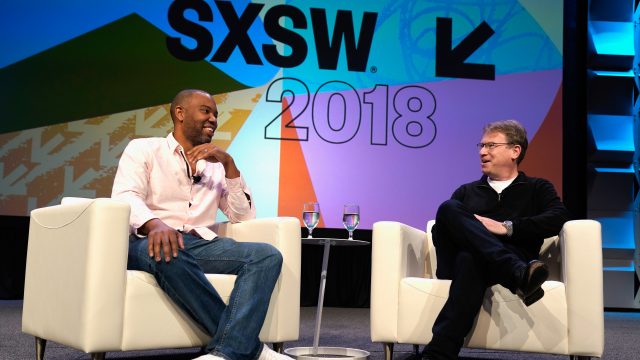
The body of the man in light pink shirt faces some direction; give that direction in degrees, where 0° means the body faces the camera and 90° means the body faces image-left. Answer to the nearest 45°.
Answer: approximately 315°

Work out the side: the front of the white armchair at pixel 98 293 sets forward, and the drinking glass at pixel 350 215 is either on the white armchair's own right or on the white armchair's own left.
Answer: on the white armchair's own left

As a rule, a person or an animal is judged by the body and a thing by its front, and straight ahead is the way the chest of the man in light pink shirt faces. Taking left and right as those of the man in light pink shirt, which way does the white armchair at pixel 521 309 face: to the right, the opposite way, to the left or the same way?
to the right

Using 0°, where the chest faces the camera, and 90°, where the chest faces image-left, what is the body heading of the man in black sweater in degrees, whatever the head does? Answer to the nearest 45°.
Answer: approximately 45°

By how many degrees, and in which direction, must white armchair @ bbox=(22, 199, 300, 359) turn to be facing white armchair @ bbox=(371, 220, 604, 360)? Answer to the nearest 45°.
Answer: approximately 45° to its left

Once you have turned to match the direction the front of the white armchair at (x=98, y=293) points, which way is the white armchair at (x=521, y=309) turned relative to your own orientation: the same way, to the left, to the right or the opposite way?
to the right
